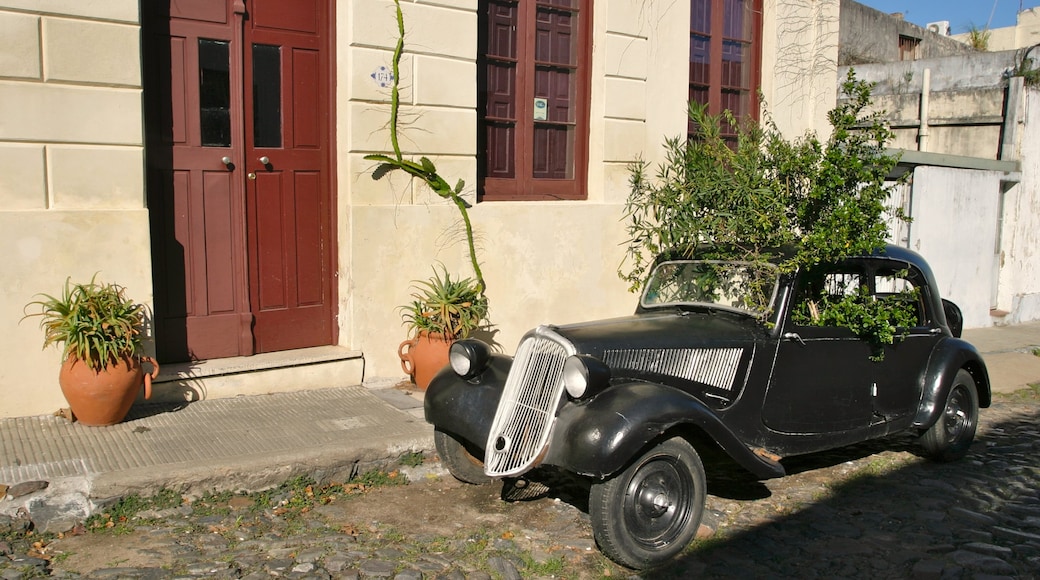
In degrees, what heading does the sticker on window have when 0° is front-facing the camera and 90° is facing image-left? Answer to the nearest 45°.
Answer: approximately 315°

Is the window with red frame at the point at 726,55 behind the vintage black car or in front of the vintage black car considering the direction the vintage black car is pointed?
behind

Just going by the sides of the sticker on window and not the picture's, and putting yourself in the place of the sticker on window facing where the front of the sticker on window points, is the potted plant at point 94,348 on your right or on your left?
on your right

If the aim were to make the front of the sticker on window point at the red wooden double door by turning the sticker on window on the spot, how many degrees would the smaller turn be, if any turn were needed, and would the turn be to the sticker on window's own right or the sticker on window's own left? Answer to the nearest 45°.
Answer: approximately 90° to the sticker on window's own right

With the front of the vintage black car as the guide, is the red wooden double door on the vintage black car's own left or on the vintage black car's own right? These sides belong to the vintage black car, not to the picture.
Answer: on the vintage black car's own right

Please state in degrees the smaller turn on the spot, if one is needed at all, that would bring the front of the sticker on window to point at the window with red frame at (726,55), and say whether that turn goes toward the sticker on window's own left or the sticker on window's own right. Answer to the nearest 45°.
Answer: approximately 90° to the sticker on window's own left

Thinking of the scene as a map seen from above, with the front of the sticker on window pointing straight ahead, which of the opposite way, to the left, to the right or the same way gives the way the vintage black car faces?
to the right

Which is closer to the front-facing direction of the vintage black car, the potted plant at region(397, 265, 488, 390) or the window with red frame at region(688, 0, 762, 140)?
the potted plant

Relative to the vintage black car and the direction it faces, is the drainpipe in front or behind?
behind

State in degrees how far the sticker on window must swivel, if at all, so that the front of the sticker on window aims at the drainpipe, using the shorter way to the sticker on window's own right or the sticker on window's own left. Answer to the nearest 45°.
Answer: approximately 90° to the sticker on window's own left
